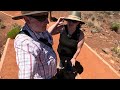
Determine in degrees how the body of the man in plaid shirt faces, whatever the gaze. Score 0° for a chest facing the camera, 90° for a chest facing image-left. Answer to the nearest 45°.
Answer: approximately 315°

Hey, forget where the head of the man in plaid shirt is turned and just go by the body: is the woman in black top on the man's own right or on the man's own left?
on the man's own left

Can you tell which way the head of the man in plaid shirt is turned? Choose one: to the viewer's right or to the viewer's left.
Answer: to the viewer's right
